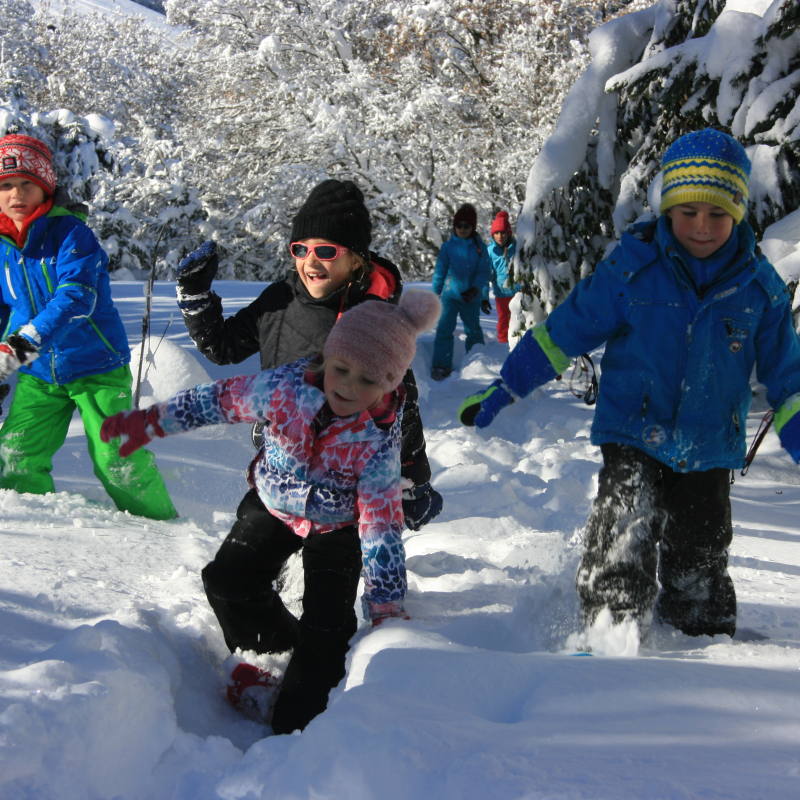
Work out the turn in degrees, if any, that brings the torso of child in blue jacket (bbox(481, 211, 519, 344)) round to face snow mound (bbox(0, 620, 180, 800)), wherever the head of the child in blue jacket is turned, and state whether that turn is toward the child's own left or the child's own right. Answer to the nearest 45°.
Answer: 0° — they already face it

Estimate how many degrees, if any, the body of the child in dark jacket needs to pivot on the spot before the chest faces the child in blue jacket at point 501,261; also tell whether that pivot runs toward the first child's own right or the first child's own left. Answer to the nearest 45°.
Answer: approximately 135° to the first child's own right

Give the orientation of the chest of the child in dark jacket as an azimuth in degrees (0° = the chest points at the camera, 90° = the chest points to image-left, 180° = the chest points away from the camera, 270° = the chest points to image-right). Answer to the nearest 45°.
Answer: approximately 45°

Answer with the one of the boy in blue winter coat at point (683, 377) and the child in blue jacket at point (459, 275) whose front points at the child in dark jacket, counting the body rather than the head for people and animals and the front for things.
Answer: the child in blue jacket

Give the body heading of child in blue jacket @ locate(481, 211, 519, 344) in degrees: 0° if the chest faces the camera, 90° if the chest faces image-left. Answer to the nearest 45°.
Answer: approximately 0°

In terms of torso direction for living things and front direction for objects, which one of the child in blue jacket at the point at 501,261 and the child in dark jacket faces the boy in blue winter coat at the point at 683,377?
the child in blue jacket
